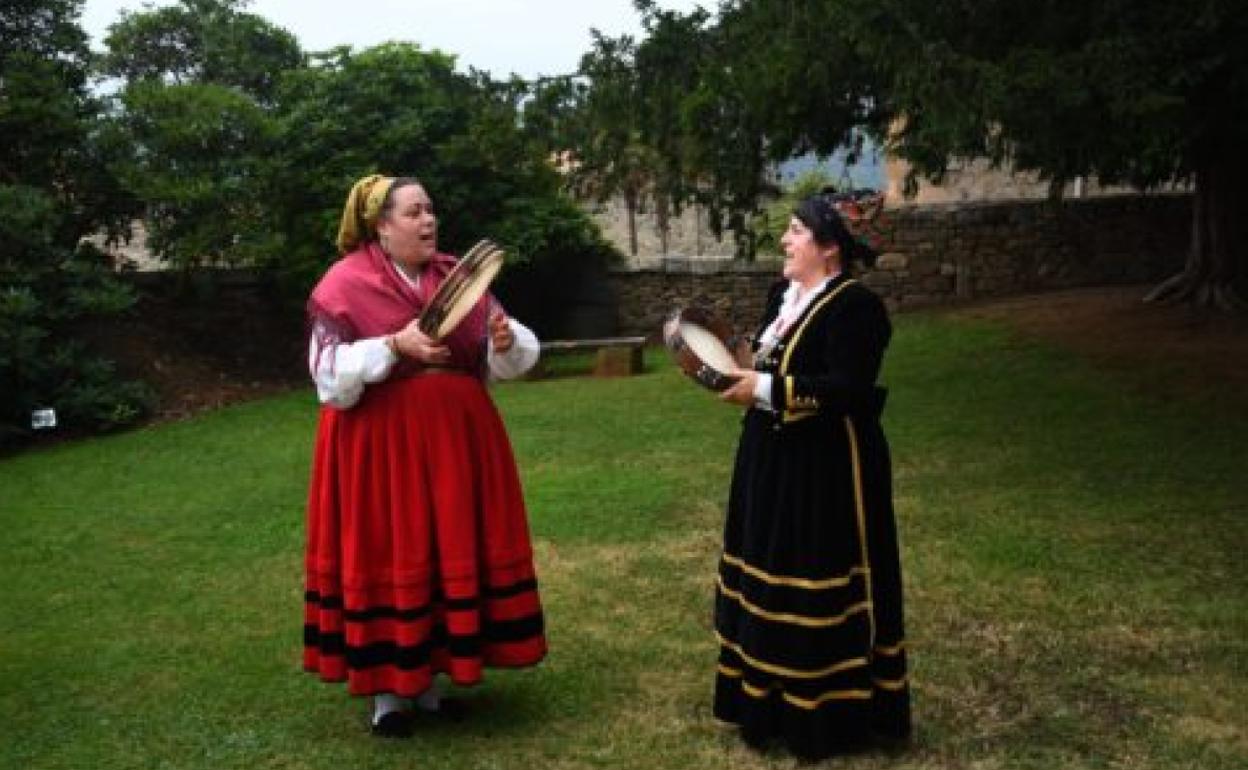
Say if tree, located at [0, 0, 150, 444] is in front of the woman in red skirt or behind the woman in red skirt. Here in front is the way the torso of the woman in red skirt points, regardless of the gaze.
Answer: behind

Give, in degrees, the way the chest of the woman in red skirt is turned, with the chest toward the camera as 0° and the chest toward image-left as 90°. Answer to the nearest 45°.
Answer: approximately 315°

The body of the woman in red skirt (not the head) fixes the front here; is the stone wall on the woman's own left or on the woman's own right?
on the woman's own left

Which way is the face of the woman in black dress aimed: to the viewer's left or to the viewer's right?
to the viewer's left

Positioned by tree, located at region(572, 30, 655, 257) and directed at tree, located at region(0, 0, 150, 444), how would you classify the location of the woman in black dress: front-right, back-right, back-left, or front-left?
front-left

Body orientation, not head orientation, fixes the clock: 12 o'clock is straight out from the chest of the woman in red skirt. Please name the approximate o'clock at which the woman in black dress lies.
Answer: The woman in black dress is roughly at 11 o'clock from the woman in red skirt.

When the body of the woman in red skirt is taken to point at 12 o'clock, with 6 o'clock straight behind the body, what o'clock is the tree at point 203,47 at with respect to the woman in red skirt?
The tree is roughly at 7 o'clock from the woman in red skirt.

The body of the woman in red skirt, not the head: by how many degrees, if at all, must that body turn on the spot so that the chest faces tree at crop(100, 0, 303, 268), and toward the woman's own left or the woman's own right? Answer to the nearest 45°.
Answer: approximately 135° to the woman's own left

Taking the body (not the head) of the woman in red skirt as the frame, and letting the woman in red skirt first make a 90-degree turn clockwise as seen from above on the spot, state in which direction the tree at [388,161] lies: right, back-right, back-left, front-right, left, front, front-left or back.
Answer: back-right
